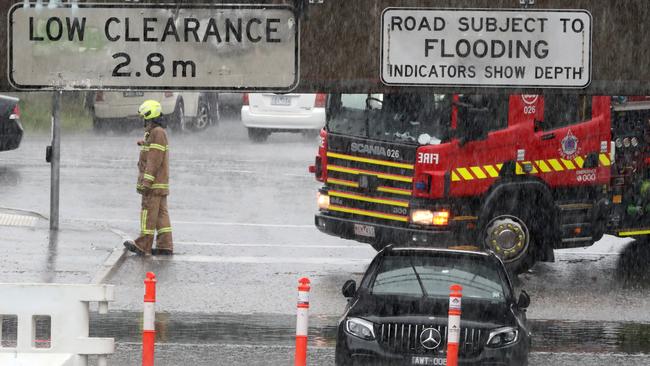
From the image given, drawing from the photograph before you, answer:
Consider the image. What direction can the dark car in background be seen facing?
to the viewer's left

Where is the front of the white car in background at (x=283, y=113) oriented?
away from the camera

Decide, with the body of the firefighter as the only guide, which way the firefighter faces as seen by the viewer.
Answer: to the viewer's left

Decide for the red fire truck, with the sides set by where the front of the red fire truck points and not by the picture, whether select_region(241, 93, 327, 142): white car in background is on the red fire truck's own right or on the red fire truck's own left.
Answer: on the red fire truck's own right

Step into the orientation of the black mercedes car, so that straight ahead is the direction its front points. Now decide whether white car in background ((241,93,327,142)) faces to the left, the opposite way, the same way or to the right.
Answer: the opposite way

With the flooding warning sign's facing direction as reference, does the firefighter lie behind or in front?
behind

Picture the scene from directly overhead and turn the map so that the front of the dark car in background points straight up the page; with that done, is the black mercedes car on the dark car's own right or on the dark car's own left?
on the dark car's own left

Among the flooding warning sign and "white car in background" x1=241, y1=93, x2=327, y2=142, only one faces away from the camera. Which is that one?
the white car in background

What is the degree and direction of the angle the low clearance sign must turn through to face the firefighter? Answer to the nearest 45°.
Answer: approximately 180°

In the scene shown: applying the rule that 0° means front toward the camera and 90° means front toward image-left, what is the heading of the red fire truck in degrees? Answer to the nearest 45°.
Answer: approximately 45°

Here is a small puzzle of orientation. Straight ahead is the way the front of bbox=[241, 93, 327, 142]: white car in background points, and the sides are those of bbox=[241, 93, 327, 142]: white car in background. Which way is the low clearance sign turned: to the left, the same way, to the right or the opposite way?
the opposite way
